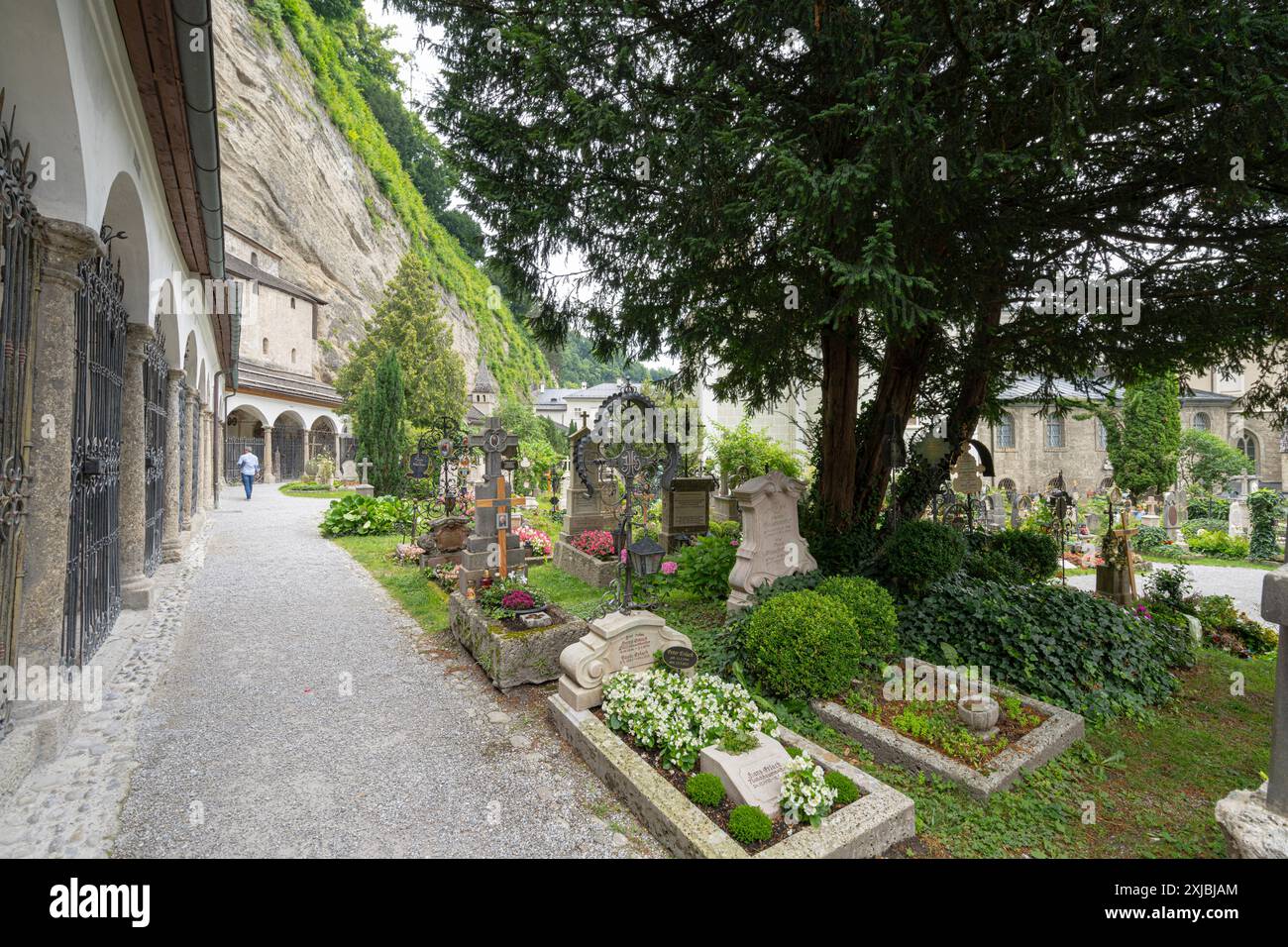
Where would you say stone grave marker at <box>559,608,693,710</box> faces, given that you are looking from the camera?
facing the viewer and to the right of the viewer

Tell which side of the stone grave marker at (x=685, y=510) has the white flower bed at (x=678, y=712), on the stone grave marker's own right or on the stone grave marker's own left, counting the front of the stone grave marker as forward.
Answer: on the stone grave marker's own right

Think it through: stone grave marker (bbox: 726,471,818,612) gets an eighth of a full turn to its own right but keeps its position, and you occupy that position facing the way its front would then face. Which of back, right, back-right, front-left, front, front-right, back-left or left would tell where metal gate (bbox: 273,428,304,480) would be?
back-right

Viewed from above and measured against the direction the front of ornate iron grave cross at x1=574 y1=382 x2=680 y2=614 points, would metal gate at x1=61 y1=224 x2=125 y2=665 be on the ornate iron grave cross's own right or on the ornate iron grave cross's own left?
on the ornate iron grave cross's own right

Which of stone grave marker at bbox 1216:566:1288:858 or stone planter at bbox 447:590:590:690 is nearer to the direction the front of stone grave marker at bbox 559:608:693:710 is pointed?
the stone grave marker

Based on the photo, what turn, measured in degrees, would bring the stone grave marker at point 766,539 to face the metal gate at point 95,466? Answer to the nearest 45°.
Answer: approximately 90° to its right

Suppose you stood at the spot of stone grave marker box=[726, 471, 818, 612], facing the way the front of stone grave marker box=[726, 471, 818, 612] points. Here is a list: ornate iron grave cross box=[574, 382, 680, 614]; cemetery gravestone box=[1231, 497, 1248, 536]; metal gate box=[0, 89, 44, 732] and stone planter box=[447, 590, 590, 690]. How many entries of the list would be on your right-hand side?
3

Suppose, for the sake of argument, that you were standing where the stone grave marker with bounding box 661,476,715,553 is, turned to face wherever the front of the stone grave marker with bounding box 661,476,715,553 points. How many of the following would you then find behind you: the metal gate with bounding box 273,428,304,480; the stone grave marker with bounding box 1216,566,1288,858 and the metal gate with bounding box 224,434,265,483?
2

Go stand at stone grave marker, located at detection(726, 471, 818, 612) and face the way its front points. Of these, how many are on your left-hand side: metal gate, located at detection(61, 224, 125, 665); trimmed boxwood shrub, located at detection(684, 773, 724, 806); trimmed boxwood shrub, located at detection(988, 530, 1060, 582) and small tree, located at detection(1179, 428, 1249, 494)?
2
